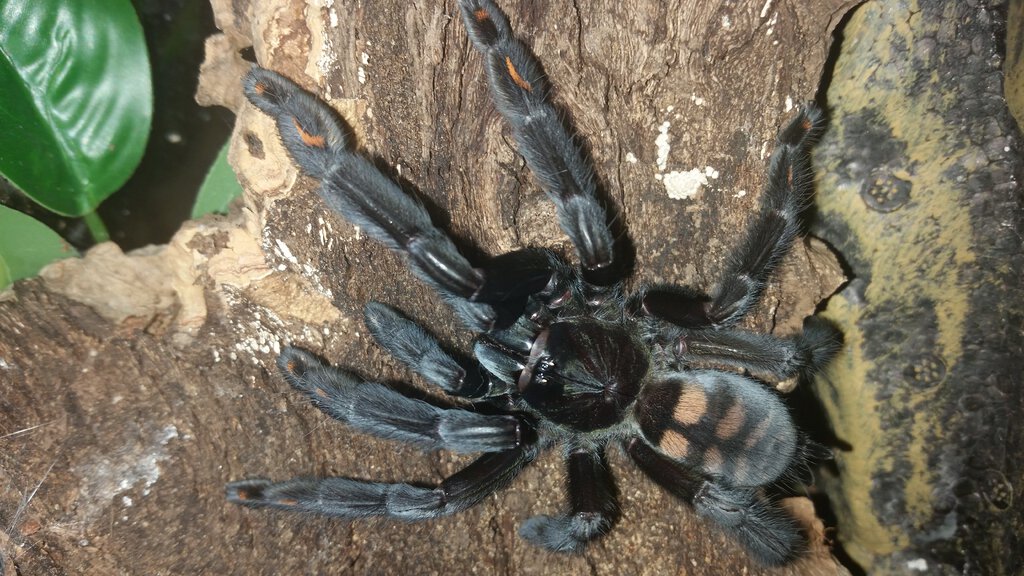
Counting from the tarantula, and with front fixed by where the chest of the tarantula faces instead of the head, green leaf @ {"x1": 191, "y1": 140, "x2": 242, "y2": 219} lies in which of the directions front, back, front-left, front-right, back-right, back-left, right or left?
front

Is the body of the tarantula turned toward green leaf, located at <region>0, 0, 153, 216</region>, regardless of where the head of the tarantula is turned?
yes

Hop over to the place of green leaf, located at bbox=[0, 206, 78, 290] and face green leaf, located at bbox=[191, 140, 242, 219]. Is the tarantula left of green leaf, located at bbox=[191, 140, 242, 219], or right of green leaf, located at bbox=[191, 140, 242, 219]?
right

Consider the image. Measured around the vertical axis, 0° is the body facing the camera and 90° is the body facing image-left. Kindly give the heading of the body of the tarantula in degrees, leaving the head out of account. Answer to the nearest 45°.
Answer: approximately 90°

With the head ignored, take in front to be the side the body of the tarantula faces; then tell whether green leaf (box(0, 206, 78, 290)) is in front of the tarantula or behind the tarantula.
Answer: in front
